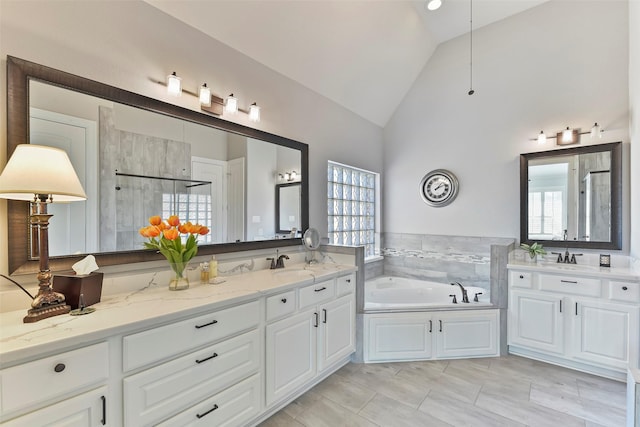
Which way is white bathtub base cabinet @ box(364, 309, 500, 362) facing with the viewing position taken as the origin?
facing the viewer

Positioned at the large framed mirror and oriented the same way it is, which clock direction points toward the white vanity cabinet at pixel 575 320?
The white vanity cabinet is roughly at 11 o'clock from the large framed mirror.

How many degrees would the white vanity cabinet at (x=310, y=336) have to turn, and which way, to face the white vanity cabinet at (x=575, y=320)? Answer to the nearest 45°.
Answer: approximately 45° to its left

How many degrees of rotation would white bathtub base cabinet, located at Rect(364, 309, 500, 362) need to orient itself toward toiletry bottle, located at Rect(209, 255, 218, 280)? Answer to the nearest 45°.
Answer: approximately 45° to its right

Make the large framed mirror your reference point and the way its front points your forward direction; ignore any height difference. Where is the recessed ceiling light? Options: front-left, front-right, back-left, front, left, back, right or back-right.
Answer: front-left

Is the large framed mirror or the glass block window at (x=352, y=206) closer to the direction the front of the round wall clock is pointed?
the large framed mirror

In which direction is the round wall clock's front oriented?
toward the camera

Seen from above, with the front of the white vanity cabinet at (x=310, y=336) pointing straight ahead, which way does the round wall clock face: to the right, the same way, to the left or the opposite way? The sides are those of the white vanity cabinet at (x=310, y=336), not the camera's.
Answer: to the right

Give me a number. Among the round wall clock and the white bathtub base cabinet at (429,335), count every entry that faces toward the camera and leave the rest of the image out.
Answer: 2

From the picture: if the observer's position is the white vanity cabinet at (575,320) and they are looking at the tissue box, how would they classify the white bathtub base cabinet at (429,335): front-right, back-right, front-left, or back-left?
front-right
